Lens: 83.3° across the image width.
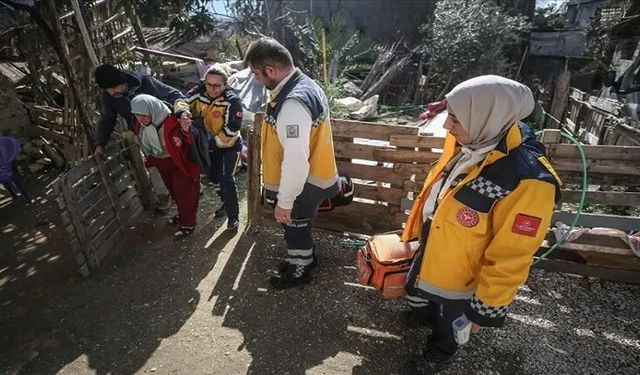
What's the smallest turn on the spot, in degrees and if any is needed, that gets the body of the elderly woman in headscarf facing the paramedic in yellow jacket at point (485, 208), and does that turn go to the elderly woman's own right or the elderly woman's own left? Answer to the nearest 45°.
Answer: approximately 90° to the elderly woman's own left

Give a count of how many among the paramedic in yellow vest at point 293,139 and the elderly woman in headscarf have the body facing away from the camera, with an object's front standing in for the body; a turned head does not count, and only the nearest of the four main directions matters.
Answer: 0

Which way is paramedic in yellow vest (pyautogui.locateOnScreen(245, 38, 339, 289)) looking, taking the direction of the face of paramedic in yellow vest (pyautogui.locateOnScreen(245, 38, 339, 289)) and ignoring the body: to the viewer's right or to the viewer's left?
to the viewer's left

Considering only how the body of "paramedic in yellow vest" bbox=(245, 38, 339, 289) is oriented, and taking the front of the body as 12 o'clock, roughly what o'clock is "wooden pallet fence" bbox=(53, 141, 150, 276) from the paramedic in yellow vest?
The wooden pallet fence is roughly at 1 o'clock from the paramedic in yellow vest.

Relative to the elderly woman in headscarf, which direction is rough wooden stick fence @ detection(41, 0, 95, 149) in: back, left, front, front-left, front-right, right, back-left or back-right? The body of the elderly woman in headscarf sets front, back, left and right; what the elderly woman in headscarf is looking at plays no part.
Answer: right

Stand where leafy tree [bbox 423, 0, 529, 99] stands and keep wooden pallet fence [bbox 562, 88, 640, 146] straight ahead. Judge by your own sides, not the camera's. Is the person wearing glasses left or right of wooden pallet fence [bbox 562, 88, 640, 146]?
right

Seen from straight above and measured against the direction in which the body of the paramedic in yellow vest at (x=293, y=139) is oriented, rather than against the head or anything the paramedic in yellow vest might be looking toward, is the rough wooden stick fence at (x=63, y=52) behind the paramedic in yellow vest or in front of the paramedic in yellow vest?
in front

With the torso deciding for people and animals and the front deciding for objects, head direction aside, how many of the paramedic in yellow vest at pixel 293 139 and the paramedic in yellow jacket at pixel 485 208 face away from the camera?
0

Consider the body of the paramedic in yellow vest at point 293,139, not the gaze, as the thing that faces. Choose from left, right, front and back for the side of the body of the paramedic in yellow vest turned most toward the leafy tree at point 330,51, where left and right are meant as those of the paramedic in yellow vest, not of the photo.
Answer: right

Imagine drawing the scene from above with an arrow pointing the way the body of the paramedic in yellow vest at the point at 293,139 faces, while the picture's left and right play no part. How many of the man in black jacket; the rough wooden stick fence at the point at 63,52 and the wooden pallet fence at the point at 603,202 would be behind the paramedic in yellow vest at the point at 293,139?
1

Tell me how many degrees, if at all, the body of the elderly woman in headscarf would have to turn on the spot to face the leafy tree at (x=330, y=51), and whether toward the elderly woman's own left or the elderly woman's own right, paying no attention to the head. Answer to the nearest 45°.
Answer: approximately 180°

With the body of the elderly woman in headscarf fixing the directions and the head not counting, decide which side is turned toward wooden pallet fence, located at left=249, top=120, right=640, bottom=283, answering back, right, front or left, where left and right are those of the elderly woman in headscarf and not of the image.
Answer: left

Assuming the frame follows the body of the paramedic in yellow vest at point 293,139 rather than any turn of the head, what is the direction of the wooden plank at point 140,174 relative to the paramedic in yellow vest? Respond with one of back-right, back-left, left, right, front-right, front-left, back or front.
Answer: front-right

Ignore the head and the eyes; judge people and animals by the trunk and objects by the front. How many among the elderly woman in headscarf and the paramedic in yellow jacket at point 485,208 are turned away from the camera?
0

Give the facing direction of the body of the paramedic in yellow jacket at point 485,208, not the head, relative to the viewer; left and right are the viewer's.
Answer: facing the viewer and to the left of the viewer

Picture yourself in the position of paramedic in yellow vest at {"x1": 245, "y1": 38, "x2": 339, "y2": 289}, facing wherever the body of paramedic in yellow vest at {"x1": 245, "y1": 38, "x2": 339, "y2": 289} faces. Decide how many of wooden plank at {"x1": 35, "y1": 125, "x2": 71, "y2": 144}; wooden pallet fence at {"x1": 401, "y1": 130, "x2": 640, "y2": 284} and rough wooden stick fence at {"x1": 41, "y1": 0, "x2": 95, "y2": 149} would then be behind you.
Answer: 1

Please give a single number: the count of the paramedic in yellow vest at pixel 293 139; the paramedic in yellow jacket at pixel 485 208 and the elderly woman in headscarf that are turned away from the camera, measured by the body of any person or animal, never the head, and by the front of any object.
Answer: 0

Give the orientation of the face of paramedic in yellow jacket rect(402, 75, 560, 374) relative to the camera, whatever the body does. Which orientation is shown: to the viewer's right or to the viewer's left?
to the viewer's left

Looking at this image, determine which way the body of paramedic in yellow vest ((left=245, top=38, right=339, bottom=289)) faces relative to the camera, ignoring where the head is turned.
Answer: to the viewer's left

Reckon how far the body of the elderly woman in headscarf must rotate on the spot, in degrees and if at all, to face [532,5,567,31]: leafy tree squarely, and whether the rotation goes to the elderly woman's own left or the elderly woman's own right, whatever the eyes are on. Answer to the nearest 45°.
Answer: approximately 180°
